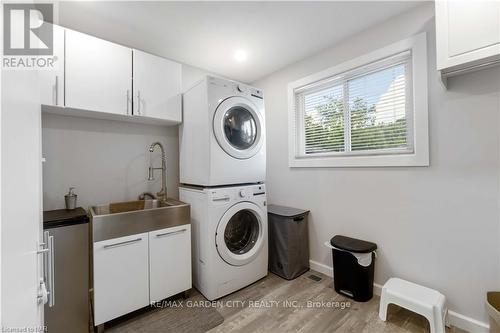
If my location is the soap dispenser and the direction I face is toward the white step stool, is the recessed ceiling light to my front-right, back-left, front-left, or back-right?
front-left

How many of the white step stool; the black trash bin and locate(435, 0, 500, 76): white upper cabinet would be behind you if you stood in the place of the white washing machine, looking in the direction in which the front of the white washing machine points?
0

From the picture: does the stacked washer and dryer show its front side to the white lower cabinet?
no

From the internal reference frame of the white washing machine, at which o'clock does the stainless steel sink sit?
The stainless steel sink is roughly at 4 o'clock from the white washing machine.

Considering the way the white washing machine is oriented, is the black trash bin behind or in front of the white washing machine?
in front

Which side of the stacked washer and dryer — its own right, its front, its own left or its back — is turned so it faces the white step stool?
front

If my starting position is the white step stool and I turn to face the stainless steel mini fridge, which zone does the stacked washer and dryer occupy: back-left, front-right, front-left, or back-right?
front-right

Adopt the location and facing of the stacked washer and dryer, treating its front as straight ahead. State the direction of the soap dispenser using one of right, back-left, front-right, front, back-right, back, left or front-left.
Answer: back-right

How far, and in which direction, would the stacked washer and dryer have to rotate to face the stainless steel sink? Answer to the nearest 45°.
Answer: approximately 135° to its right

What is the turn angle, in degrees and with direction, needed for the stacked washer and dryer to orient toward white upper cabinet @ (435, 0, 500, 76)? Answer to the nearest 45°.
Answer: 0° — it already faces it

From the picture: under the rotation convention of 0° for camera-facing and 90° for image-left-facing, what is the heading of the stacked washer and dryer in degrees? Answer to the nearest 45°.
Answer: approximately 315°

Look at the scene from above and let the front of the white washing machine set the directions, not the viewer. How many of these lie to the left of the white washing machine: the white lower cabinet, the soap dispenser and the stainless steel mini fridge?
0

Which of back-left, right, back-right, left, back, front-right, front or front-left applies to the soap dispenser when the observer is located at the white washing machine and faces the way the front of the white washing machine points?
back-right

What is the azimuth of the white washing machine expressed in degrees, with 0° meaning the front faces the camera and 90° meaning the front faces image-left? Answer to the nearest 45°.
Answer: approximately 315°

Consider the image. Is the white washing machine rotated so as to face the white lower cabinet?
no

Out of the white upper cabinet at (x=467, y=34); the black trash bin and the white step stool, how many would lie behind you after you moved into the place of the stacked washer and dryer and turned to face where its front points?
0
